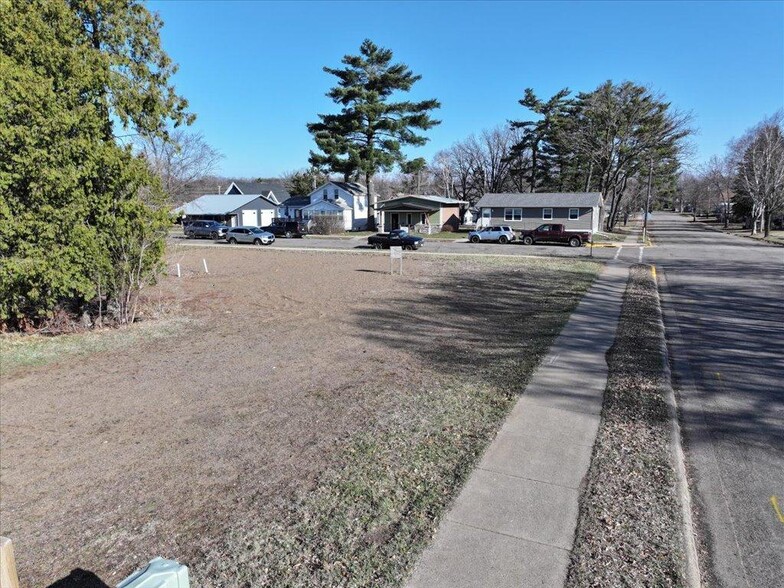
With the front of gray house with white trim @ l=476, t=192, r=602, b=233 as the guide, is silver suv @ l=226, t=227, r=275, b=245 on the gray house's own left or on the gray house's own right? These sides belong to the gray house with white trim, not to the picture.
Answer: on the gray house's own right

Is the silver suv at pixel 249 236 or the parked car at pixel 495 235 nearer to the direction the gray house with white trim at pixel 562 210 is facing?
the parked car

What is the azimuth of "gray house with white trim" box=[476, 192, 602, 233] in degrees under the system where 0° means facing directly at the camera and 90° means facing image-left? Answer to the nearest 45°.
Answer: approximately 0°

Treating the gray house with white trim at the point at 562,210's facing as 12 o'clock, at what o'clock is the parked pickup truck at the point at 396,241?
The parked pickup truck is roughly at 1 o'clock from the gray house with white trim.

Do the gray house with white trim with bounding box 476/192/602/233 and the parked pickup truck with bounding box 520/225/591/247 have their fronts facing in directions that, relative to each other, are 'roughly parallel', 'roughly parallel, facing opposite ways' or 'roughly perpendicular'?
roughly perpendicular

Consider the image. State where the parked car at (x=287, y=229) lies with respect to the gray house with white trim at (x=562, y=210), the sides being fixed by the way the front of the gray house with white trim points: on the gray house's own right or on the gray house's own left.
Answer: on the gray house's own right

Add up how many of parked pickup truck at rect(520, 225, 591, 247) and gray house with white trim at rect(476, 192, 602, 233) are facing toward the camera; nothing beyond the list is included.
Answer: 1

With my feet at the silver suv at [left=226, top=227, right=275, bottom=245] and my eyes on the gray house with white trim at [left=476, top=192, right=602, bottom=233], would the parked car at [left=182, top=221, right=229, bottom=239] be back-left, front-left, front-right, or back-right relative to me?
back-left
